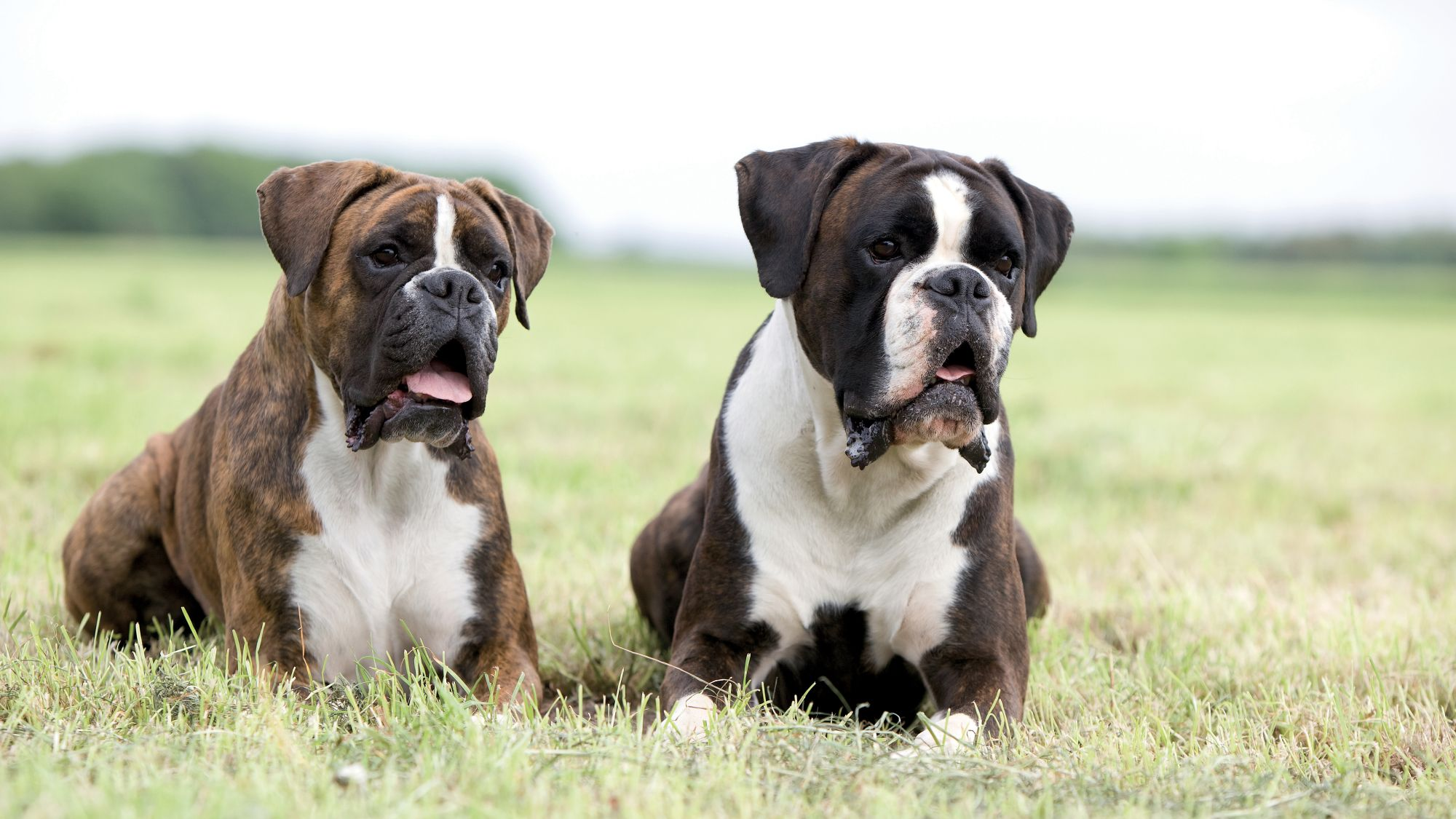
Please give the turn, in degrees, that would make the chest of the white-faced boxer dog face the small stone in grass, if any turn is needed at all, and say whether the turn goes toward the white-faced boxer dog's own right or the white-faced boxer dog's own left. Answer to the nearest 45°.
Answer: approximately 45° to the white-faced boxer dog's own right

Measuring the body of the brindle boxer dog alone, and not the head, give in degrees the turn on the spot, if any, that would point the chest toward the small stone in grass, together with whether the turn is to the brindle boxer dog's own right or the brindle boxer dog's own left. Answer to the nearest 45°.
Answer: approximately 45° to the brindle boxer dog's own right

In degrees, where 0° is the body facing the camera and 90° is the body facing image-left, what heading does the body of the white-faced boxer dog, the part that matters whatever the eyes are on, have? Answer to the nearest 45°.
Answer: approximately 0°
